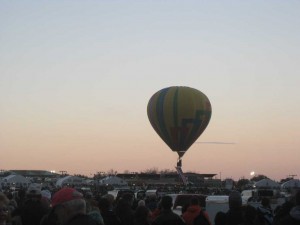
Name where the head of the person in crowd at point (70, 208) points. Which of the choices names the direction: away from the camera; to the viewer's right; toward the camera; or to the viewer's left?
away from the camera

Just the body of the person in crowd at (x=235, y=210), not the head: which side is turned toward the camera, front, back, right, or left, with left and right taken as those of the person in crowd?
back

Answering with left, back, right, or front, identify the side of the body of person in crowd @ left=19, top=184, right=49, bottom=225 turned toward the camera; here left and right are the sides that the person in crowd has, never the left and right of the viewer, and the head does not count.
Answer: back

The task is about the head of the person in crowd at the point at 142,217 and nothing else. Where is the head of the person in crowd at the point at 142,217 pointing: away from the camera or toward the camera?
away from the camera

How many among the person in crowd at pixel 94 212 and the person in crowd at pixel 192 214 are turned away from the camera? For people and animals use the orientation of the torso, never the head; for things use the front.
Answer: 2

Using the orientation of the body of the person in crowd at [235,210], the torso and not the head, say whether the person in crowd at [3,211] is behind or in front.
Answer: behind

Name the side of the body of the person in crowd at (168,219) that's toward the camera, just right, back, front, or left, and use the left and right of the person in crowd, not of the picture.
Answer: back

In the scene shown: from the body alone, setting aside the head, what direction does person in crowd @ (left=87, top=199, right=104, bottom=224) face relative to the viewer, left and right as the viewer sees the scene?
facing away from the viewer

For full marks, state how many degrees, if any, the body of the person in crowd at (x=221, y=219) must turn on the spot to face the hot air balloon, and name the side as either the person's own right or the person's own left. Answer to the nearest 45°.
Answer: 0° — they already face it

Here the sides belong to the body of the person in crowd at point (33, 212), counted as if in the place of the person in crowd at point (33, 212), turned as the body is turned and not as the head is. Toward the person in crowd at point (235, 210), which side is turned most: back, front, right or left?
right

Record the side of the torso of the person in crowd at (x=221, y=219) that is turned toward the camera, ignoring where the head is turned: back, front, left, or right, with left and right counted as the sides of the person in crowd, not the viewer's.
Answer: back

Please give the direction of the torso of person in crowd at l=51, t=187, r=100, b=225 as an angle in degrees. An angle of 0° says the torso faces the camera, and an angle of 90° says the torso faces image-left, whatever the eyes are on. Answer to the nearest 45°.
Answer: approximately 135°
